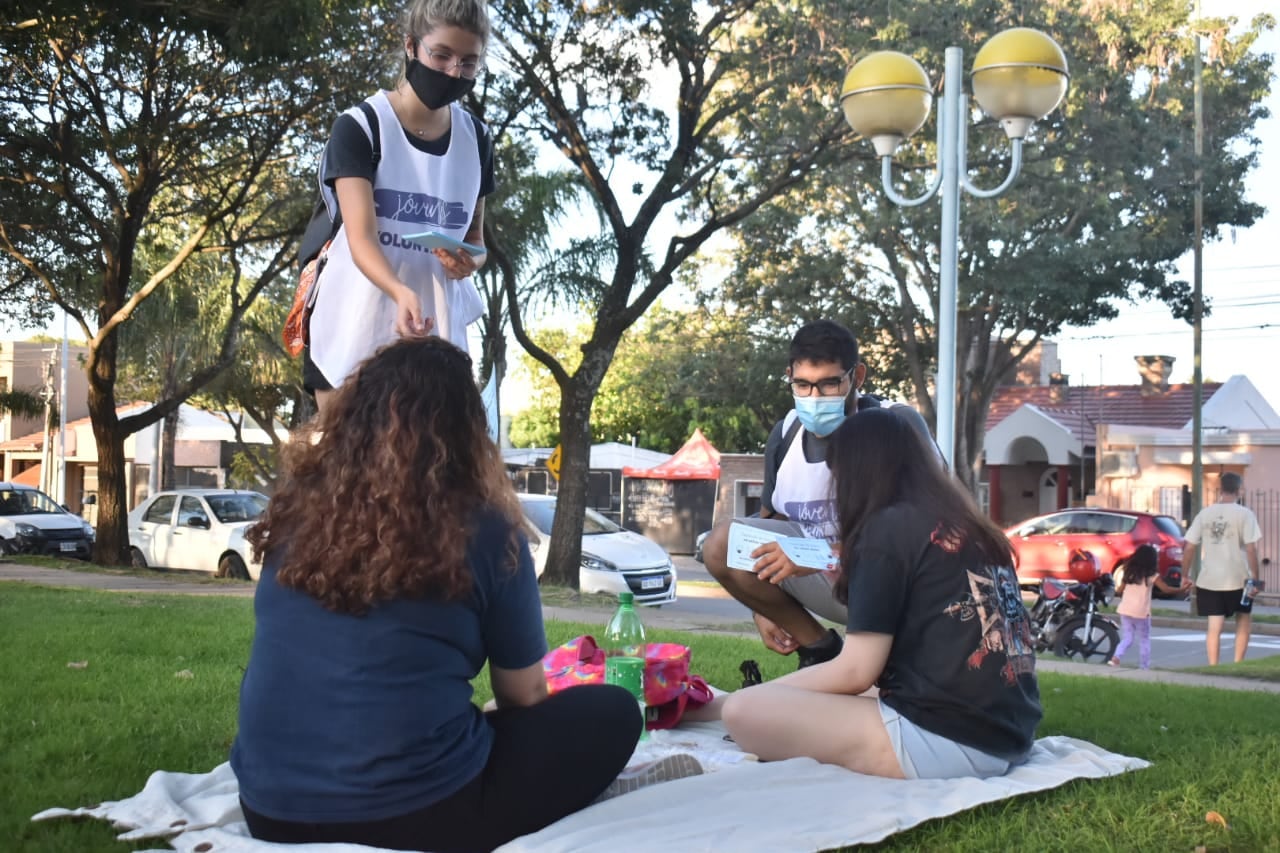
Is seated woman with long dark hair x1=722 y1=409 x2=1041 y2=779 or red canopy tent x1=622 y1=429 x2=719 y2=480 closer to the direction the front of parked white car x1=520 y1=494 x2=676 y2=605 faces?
the seated woman with long dark hair

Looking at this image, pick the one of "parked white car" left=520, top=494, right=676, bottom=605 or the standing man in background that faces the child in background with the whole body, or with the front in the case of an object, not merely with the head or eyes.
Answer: the parked white car

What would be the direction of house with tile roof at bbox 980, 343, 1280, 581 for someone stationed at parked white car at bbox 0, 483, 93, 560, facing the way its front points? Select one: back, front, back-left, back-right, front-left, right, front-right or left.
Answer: front-left

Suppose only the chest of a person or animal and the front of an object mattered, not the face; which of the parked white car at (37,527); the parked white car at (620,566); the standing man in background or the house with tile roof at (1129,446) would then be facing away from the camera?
the standing man in background

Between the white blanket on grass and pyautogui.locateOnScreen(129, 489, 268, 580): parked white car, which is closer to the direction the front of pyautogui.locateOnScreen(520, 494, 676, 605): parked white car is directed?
the white blanket on grass

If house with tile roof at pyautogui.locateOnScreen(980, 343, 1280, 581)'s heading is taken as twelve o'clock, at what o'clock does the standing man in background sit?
The standing man in background is roughly at 12 o'clock from the house with tile roof.

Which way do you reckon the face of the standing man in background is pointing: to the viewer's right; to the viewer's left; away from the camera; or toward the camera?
away from the camera

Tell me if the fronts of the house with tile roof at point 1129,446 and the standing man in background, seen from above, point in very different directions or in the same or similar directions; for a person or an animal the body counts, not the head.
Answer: very different directions

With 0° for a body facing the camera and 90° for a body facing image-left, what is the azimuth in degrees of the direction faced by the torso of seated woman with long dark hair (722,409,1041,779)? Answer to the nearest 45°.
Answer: approximately 135°

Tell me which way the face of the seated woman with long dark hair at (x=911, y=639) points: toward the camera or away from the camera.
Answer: away from the camera

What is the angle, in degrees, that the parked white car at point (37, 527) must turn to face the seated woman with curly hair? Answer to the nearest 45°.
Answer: approximately 45° to its right

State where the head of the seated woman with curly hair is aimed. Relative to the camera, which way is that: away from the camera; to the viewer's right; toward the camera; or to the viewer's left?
away from the camera

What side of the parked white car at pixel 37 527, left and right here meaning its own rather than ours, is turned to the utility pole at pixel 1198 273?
front

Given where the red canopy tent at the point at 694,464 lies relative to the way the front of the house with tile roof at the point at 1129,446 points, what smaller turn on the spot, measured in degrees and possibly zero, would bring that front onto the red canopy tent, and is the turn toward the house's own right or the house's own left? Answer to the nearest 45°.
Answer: approximately 90° to the house's own right

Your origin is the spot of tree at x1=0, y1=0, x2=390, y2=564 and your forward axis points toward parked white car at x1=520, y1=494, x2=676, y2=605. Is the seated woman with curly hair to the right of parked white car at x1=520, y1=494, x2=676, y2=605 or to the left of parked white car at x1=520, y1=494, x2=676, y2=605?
right

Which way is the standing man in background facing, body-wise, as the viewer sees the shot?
away from the camera
